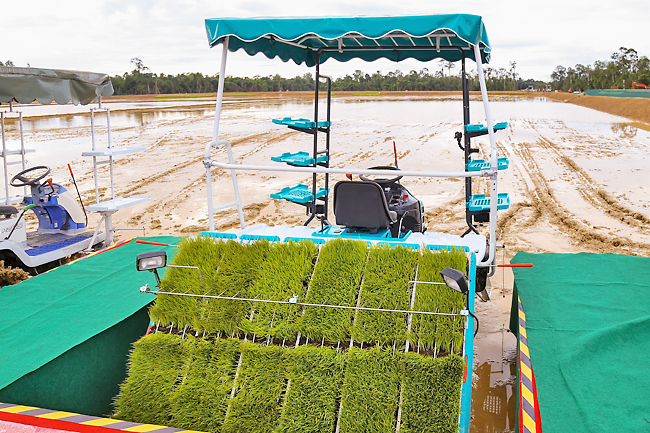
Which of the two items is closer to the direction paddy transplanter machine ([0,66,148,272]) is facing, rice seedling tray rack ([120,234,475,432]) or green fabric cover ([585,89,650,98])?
the green fabric cover

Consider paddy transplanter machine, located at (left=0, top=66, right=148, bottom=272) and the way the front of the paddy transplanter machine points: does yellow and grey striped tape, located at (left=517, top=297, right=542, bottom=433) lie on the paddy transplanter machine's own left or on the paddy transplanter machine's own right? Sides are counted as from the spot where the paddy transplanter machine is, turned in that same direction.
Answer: on the paddy transplanter machine's own right

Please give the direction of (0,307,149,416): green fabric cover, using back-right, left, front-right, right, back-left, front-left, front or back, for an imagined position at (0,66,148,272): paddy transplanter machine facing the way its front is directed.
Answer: back-right

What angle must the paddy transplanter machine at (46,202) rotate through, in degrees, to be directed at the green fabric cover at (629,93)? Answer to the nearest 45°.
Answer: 0° — it already faces it

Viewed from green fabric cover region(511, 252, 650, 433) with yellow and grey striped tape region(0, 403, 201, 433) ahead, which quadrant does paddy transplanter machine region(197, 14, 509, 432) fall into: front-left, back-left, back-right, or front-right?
front-right

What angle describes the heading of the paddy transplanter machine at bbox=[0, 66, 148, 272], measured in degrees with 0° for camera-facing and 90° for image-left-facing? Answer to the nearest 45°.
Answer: approximately 225°

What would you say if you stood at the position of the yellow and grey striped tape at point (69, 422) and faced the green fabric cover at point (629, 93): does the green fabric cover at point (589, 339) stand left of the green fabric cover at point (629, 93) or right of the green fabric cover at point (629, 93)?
right

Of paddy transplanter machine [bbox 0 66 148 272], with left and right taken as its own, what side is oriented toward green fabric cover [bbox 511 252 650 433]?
right

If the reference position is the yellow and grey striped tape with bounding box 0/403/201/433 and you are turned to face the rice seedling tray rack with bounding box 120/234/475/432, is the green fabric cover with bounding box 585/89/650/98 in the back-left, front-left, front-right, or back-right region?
front-left

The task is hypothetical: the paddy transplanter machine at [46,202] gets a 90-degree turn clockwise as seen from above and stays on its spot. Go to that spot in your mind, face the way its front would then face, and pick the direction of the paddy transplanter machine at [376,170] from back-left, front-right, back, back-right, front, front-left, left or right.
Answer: front

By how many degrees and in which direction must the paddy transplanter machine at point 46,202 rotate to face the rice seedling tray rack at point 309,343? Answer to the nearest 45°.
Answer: approximately 135° to its right
